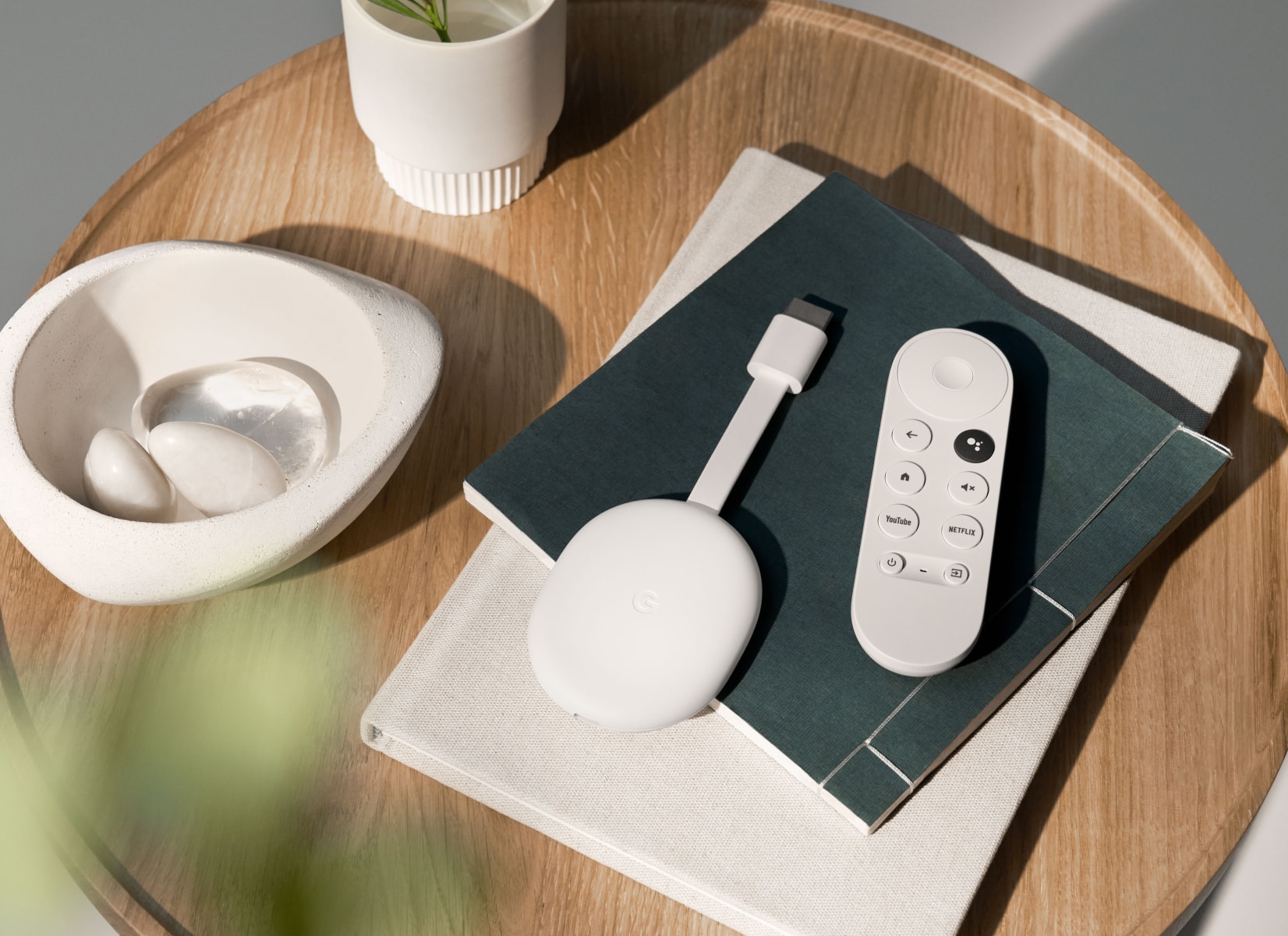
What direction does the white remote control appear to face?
away from the camera
